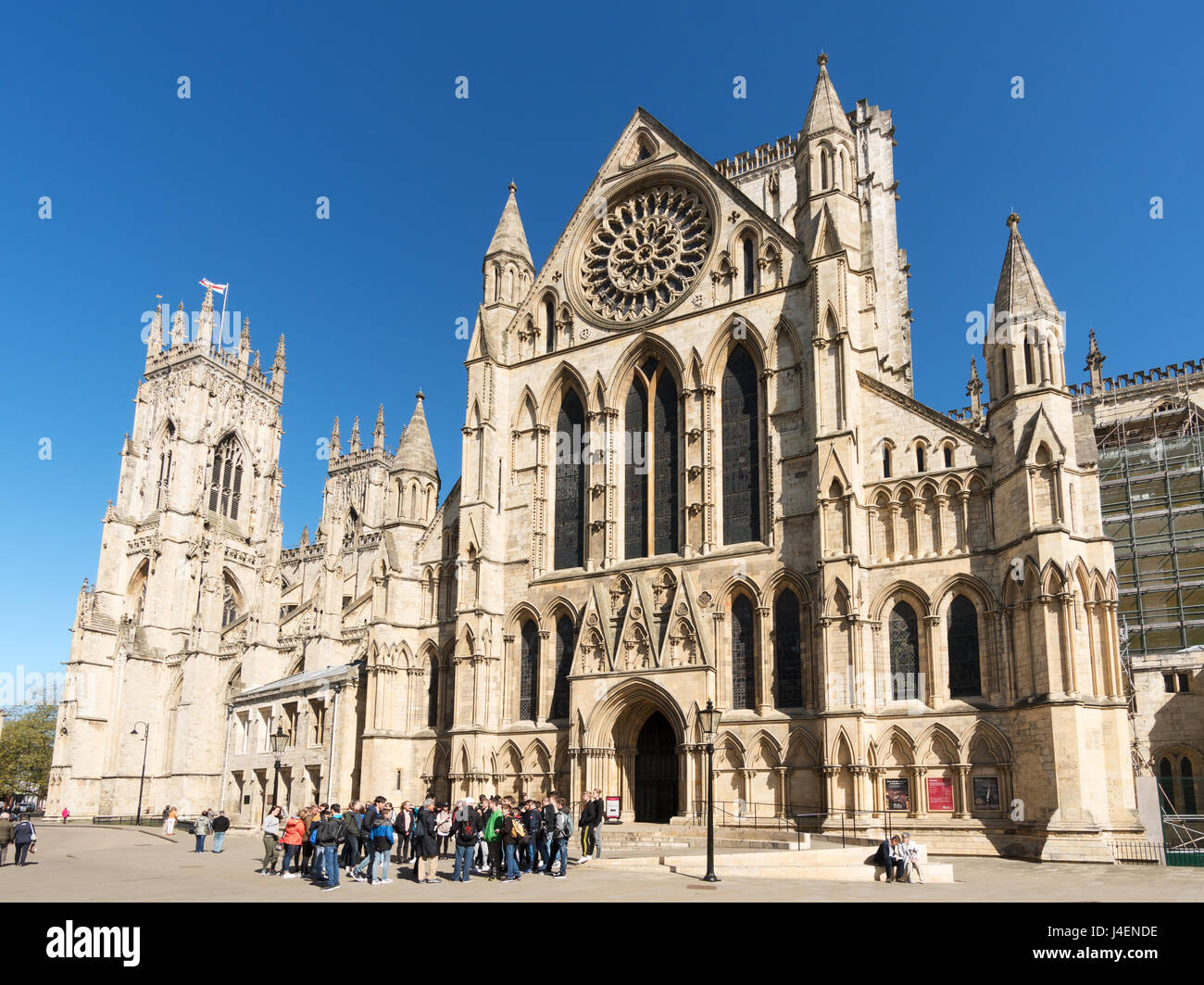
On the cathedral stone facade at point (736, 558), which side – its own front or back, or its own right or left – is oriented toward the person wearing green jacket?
front

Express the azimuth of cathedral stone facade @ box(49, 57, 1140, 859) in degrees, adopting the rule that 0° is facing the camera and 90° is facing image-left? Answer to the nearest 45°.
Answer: approximately 45°

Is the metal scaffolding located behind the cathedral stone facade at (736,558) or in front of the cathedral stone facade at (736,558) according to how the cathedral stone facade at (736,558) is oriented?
behind

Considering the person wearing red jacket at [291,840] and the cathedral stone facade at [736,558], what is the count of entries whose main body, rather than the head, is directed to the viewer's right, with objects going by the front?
1

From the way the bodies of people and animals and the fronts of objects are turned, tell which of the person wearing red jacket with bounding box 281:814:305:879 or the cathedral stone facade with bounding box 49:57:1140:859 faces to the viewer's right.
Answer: the person wearing red jacket

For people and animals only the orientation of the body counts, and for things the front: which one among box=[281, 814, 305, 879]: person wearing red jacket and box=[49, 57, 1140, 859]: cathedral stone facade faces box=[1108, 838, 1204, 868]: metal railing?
the person wearing red jacket

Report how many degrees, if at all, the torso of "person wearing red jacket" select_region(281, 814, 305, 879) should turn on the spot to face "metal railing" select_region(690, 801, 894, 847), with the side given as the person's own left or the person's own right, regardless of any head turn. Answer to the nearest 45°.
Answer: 0° — they already face it

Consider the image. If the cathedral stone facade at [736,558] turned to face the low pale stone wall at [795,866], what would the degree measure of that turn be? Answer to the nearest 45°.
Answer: approximately 45° to its left

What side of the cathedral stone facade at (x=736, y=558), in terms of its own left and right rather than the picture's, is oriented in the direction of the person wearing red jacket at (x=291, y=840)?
front

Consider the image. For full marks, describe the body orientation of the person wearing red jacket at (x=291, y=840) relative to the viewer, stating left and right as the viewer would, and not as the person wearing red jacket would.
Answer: facing to the right of the viewer
